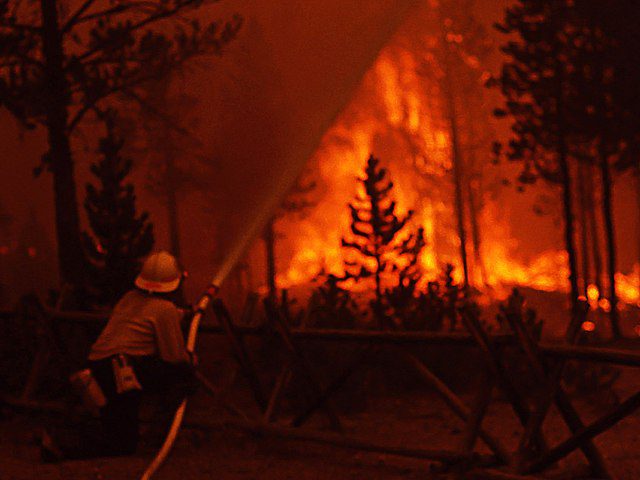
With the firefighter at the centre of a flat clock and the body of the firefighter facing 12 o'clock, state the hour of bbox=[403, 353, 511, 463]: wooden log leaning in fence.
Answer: The wooden log leaning in fence is roughly at 2 o'clock from the firefighter.

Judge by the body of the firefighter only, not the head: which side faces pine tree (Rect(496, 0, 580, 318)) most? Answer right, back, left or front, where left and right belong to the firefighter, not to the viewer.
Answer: front

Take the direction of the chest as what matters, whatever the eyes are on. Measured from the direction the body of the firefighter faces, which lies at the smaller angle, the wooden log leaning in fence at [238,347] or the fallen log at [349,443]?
the wooden log leaning in fence

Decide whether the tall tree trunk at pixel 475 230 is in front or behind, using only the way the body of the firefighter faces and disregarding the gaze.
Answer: in front

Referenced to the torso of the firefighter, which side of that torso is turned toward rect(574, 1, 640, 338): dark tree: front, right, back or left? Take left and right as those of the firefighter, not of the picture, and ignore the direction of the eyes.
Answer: front

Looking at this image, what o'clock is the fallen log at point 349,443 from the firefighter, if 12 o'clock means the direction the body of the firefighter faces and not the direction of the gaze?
The fallen log is roughly at 2 o'clock from the firefighter.

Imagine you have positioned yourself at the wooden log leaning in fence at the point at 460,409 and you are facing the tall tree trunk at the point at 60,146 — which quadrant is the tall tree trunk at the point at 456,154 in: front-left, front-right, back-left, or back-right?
front-right

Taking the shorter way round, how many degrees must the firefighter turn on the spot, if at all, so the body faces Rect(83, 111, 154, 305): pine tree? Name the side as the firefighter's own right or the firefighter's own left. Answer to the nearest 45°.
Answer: approximately 45° to the firefighter's own left

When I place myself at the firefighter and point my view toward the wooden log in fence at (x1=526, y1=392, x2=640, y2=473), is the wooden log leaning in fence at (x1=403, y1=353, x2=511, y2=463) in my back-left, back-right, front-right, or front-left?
front-left

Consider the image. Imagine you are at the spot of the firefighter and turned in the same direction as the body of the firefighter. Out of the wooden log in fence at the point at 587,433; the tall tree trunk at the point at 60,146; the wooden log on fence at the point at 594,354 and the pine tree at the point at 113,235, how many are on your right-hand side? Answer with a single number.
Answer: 2

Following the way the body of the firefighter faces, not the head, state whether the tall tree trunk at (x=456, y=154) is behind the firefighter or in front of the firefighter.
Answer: in front

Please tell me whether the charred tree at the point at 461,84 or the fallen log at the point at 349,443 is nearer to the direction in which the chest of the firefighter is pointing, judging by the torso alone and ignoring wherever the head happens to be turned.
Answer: the charred tree

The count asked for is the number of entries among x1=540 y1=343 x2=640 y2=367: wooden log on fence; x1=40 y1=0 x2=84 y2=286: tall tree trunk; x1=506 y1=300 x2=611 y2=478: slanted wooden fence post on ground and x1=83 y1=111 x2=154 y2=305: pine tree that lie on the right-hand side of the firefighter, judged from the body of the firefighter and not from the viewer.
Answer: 2

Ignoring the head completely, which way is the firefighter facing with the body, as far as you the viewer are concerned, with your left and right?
facing away from the viewer and to the right of the viewer

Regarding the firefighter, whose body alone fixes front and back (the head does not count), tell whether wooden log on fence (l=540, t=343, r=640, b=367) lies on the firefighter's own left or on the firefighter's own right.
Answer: on the firefighter's own right
